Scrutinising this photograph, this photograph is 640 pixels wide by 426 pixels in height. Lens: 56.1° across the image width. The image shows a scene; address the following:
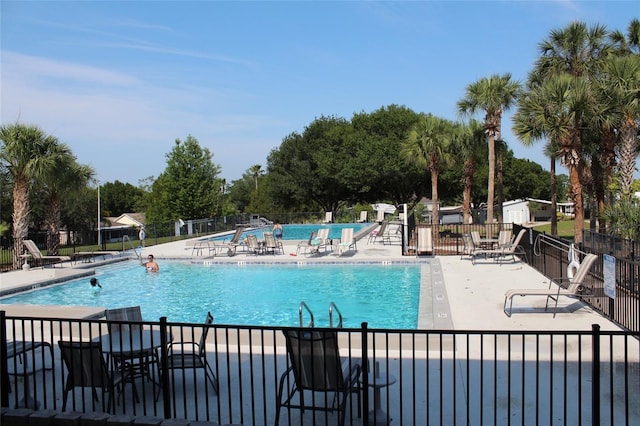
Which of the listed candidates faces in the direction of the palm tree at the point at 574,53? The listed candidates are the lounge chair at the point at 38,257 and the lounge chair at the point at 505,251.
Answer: the lounge chair at the point at 38,257

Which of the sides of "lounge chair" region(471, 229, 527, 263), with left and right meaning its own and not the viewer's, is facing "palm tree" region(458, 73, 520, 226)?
right

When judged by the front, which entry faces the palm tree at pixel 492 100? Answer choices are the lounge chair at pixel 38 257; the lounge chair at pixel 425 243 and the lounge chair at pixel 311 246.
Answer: the lounge chair at pixel 38 257

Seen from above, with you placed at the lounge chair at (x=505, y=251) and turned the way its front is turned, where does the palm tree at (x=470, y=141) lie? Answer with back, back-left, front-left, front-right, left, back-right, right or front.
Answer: right

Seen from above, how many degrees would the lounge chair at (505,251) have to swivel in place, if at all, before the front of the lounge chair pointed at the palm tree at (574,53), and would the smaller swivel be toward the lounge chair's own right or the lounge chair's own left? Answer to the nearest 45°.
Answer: approximately 90° to the lounge chair's own right

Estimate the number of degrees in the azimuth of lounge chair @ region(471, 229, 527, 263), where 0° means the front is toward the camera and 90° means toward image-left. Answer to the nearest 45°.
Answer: approximately 90°

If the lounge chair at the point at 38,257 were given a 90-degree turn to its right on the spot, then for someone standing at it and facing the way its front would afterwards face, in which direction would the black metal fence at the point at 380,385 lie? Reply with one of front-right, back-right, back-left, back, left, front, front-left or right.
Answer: front

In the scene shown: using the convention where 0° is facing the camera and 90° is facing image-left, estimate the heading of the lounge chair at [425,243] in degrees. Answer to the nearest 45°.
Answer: approximately 0°

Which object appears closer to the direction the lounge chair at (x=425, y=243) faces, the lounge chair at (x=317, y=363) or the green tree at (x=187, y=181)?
the lounge chair

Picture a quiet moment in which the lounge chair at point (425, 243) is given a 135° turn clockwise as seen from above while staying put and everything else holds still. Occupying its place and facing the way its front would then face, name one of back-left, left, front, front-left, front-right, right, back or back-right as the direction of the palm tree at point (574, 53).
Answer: right

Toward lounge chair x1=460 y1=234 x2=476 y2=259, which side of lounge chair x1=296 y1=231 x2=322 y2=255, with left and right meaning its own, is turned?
back

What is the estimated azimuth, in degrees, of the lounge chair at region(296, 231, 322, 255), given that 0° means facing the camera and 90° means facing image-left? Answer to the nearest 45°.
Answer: approximately 45°

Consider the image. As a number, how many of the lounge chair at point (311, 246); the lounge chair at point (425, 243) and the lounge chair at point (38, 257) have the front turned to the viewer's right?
1

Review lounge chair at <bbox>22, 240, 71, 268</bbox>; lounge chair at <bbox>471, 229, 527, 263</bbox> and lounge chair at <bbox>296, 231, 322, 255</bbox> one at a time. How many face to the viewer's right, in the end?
1

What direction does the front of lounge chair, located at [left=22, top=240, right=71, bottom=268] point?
to the viewer's right

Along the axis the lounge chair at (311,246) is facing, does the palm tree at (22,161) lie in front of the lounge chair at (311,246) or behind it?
in front

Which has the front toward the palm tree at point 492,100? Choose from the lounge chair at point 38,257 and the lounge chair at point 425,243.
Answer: the lounge chair at point 38,257

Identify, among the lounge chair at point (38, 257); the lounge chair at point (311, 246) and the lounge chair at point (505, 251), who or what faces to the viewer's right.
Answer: the lounge chair at point (38, 257)
